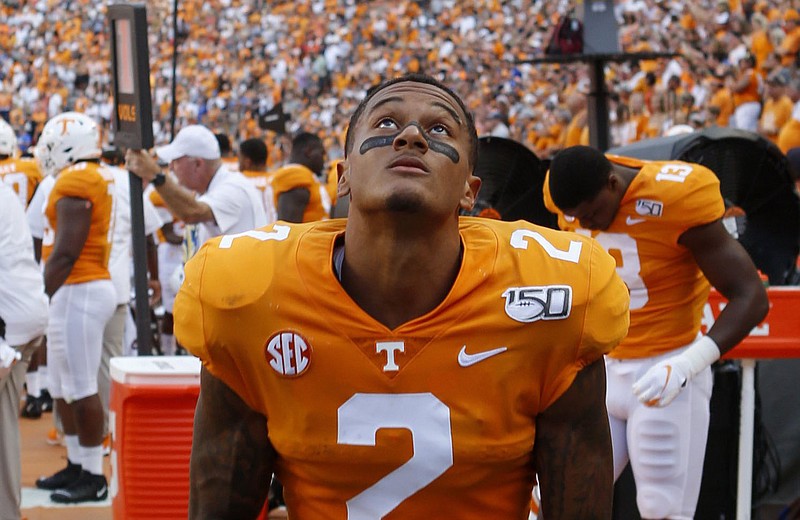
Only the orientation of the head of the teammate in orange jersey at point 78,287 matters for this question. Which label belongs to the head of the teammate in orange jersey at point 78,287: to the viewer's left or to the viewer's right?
to the viewer's left

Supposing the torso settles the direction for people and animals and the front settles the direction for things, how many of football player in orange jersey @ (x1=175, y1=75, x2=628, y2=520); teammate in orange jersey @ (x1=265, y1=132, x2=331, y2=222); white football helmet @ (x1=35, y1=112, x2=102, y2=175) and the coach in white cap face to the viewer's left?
2

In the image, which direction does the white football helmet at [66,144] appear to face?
to the viewer's left

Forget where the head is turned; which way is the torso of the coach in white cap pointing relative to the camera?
to the viewer's left

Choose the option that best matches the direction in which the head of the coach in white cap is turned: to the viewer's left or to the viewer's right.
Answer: to the viewer's left

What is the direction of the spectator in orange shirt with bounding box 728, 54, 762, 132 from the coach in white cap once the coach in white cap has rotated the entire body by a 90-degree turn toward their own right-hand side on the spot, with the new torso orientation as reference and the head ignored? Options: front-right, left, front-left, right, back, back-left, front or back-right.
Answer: front-right
